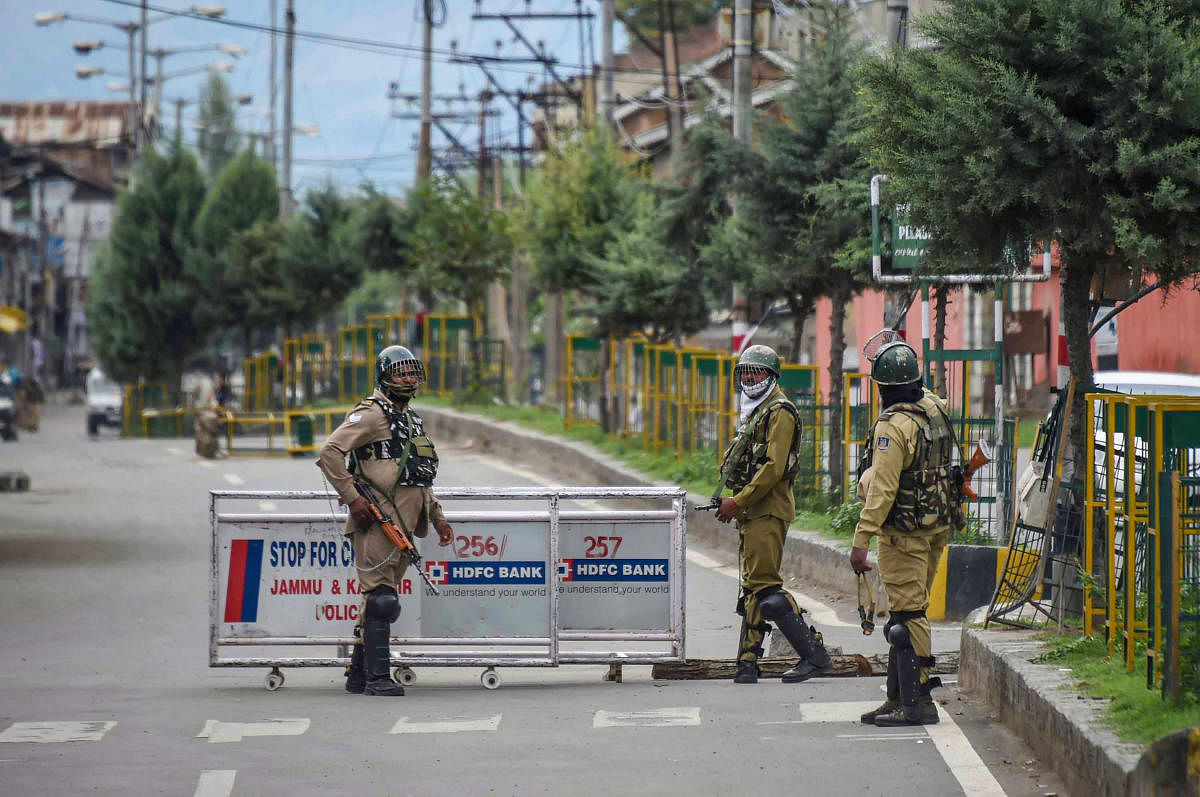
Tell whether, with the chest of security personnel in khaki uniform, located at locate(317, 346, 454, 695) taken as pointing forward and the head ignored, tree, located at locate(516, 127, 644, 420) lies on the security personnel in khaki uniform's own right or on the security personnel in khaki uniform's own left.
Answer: on the security personnel in khaki uniform's own left

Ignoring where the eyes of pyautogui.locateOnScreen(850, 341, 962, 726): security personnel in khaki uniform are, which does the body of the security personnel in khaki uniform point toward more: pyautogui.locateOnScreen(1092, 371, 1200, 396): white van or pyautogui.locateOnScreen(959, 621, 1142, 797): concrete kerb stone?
the white van

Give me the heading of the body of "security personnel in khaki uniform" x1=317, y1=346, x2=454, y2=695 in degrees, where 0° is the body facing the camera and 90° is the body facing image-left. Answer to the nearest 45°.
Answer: approximately 315°

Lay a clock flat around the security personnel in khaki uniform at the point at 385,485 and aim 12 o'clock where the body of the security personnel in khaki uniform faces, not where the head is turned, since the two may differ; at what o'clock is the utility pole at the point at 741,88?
The utility pole is roughly at 8 o'clock from the security personnel in khaki uniform.

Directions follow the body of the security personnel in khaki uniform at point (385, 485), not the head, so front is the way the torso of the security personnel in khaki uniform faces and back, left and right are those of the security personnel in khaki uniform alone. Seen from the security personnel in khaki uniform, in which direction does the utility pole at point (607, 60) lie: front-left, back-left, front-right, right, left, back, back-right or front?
back-left
